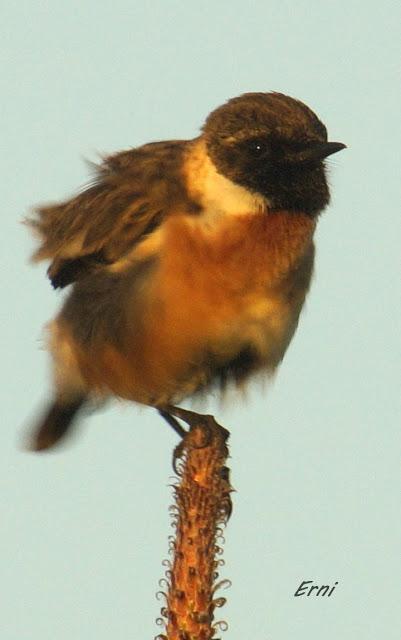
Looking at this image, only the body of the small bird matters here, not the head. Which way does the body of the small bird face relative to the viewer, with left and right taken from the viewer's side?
facing the viewer and to the right of the viewer
